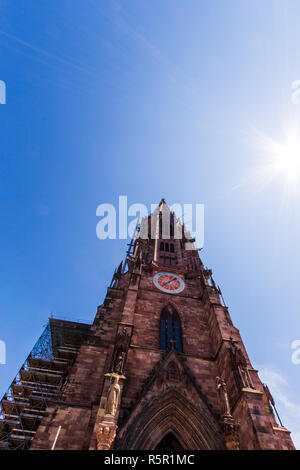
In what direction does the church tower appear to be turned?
toward the camera

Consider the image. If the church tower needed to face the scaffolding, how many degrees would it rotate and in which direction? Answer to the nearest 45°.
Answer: approximately 135° to its right
